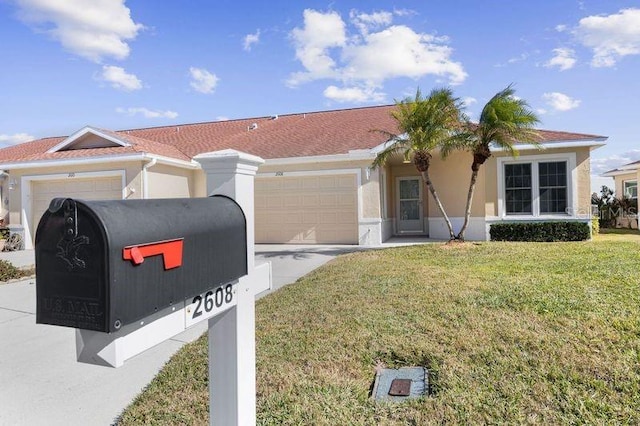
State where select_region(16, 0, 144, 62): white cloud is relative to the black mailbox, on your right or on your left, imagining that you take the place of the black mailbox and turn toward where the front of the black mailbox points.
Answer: on your right

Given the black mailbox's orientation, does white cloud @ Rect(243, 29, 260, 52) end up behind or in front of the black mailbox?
behind

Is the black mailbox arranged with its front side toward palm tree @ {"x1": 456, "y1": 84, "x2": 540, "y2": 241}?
no

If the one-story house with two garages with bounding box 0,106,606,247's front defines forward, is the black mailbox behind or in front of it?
in front

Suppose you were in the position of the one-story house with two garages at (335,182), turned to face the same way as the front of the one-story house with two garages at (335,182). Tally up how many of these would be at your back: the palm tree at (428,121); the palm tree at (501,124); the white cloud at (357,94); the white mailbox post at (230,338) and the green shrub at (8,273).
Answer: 1

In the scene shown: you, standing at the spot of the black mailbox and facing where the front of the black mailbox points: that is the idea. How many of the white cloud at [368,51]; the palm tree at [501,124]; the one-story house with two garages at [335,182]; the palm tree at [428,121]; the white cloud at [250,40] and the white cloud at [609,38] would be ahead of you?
0

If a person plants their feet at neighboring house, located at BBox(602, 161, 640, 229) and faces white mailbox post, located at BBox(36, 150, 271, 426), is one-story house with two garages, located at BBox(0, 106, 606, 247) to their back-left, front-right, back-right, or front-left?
front-right

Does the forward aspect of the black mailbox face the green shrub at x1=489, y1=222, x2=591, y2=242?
no

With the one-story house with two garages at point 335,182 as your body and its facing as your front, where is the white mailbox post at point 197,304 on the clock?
The white mailbox post is roughly at 12 o'clock from the one-story house with two garages.

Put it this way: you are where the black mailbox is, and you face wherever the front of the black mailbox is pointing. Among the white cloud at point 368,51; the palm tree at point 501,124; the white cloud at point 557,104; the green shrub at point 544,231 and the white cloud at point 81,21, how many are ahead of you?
0

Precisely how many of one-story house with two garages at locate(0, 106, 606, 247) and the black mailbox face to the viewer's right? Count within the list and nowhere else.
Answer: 0

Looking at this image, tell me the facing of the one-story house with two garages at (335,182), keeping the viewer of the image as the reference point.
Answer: facing the viewer

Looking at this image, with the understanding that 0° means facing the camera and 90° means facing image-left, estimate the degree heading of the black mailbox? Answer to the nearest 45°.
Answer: approximately 45°

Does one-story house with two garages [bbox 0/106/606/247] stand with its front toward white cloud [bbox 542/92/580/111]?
no
